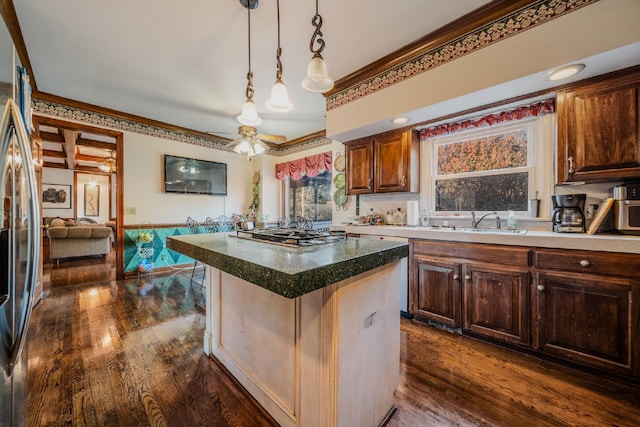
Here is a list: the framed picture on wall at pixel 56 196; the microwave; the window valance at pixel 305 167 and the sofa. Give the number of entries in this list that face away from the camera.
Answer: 1

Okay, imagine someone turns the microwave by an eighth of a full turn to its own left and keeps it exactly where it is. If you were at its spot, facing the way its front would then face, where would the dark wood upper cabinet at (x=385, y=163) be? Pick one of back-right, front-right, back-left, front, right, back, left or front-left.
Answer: back-right

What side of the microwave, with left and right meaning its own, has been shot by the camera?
front

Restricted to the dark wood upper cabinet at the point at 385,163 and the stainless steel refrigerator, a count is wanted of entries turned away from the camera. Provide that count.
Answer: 0

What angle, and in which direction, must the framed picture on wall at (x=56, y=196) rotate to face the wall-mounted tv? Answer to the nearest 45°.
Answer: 0° — it already faces it

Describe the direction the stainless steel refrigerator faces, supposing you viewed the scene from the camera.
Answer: facing to the right of the viewer

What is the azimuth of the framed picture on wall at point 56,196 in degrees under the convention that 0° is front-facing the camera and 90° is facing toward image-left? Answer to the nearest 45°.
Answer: approximately 0°

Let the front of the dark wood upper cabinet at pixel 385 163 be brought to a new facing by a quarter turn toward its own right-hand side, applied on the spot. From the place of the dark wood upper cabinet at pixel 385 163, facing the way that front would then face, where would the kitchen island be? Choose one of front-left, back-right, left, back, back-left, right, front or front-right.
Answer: back-left

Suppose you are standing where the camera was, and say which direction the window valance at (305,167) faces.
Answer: facing the viewer and to the left of the viewer

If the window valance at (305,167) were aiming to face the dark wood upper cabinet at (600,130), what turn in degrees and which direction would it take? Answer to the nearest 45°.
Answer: approximately 90° to its left

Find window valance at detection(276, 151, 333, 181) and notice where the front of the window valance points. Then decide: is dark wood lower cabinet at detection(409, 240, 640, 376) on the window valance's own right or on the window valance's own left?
on the window valance's own left

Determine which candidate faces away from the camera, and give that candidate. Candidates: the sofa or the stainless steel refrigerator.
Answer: the sofa
